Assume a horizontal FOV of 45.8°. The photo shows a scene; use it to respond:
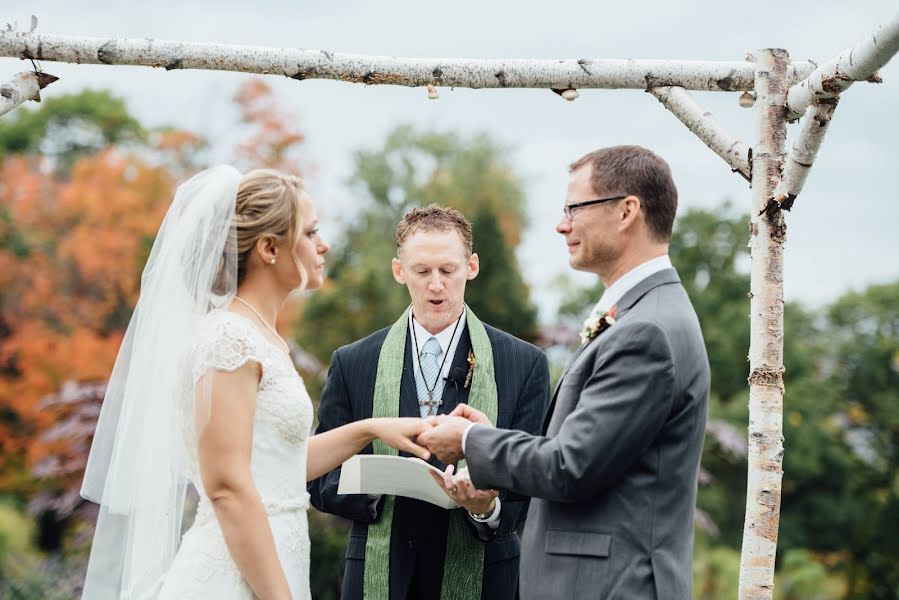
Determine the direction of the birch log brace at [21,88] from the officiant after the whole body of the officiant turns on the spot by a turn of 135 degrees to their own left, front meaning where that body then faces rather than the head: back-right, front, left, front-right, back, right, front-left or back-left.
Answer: back-left

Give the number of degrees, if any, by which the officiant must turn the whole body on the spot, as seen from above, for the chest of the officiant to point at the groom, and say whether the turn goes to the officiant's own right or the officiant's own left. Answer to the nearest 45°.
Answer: approximately 45° to the officiant's own left

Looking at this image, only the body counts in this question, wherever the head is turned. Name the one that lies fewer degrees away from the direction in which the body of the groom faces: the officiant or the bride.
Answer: the bride

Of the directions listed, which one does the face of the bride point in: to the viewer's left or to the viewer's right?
to the viewer's right

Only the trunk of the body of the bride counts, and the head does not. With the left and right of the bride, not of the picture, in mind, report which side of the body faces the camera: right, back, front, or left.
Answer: right

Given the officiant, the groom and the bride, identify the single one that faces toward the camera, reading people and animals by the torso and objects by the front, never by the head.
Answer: the officiant

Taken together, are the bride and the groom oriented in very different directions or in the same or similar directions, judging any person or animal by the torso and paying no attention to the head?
very different directions

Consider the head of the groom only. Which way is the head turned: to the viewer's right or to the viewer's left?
to the viewer's left

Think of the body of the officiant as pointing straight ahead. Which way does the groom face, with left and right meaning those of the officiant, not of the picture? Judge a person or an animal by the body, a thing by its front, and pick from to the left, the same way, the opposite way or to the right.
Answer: to the right

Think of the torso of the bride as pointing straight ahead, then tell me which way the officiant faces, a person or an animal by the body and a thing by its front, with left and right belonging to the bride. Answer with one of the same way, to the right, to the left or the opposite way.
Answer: to the right

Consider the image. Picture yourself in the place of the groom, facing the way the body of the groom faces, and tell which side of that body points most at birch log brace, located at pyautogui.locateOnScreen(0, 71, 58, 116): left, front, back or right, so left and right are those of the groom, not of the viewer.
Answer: front

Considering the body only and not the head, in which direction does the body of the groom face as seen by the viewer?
to the viewer's left

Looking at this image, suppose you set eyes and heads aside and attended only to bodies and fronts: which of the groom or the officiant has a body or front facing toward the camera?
the officiant

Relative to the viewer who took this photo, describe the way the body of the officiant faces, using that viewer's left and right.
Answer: facing the viewer

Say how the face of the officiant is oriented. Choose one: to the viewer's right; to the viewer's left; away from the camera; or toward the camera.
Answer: toward the camera

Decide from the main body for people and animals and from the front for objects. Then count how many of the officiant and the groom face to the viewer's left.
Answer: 1

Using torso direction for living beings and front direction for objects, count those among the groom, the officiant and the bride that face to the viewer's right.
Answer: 1
